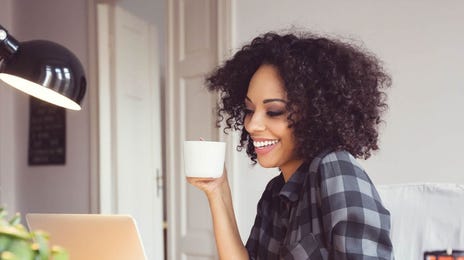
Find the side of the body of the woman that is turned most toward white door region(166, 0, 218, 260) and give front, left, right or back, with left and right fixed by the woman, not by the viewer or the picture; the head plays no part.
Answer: right

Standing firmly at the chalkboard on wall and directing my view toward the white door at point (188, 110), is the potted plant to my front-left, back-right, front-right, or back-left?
front-right

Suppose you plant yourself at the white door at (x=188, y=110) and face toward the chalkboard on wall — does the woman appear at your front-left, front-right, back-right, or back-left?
back-left

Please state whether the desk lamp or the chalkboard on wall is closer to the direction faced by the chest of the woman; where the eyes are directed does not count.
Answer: the desk lamp

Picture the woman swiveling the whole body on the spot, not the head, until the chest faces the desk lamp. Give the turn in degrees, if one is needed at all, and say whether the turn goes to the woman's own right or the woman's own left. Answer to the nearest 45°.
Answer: approximately 45° to the woman's own right

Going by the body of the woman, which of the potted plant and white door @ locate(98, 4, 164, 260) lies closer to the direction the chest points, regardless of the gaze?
the potted plant

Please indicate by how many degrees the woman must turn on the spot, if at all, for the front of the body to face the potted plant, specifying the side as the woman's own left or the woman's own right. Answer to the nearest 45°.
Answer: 0° — they already face it

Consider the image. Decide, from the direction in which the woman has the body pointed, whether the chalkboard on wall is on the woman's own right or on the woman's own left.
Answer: on the woman's own right

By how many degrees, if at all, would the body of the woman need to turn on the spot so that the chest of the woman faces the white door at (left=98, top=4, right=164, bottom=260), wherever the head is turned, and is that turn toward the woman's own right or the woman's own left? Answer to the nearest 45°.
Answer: approximately 90° to the woman's own right

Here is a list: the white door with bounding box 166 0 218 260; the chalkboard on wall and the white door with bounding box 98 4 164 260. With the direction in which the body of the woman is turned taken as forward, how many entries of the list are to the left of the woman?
0

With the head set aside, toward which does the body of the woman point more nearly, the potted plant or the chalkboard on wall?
the potted plant

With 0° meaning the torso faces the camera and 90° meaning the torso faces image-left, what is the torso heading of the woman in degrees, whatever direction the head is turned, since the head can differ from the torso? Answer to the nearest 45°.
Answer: approximately 45°

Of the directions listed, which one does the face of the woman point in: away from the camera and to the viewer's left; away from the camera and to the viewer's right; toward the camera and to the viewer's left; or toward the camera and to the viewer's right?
toward the camera and to the viewer's left
